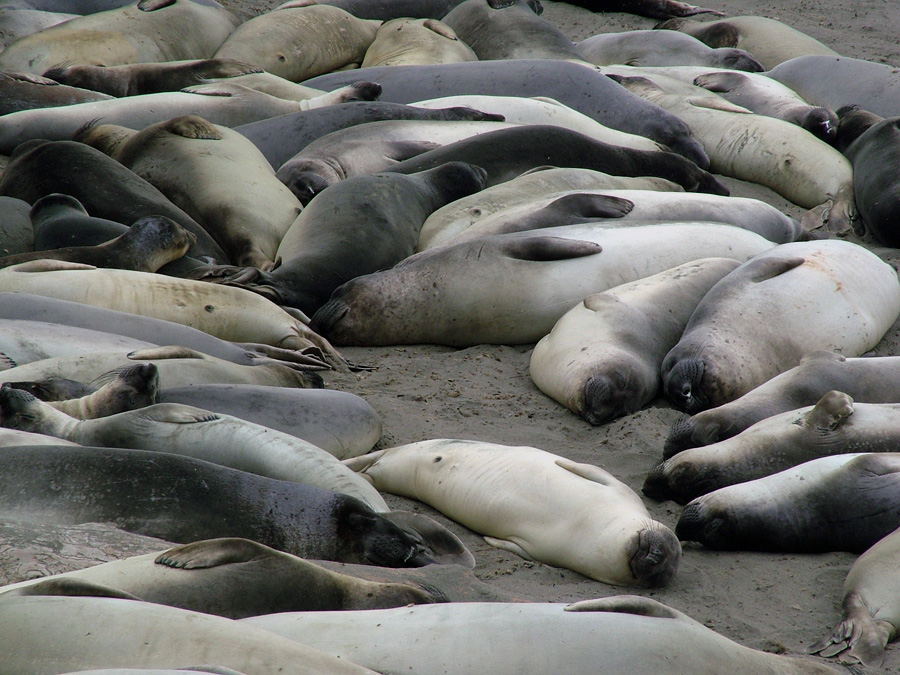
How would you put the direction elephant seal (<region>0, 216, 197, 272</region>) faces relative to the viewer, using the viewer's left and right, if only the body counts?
facing to the right of the viewer

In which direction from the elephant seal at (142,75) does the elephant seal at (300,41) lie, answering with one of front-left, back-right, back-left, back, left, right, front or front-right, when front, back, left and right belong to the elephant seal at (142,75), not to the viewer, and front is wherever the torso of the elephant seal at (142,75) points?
back-right

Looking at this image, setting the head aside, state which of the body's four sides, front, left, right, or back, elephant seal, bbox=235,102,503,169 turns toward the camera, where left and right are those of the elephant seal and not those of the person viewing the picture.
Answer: left

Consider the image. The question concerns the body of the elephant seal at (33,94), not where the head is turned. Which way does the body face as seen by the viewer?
to the viewer's left

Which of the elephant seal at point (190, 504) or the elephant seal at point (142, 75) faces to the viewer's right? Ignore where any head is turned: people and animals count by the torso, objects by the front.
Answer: the elephant seal at point (190, 504)

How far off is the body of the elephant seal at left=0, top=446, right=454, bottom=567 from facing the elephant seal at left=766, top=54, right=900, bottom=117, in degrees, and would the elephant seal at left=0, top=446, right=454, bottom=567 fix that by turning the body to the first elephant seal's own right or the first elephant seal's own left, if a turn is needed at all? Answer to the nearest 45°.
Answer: approximately 45° to the first elephant seal's own left

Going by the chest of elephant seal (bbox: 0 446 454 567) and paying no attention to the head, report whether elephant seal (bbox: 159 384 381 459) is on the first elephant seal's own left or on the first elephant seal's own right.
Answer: on the first elephant seal's own left

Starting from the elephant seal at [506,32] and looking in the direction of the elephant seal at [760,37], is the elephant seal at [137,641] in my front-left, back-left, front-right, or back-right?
back-right

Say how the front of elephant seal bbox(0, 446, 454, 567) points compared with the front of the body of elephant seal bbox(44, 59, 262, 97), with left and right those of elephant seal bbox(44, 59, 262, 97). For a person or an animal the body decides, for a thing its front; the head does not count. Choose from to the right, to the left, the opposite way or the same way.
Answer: the opposite way

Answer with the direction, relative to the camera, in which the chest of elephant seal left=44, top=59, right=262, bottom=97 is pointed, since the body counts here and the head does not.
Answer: to the viewer's left
